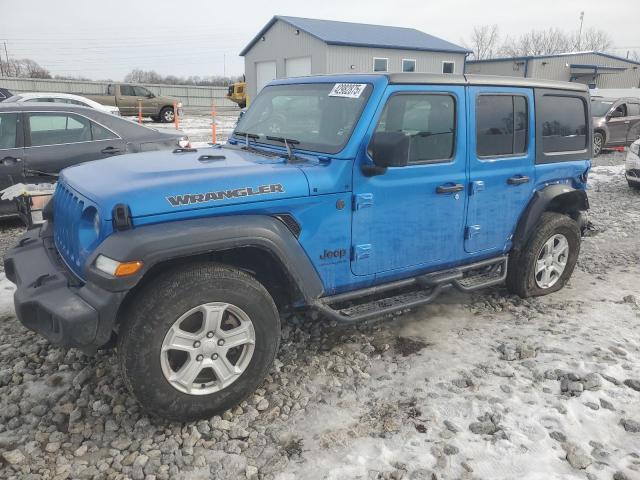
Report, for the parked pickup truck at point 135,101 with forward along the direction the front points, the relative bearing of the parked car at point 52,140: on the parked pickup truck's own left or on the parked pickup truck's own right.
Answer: on the parked pickup truck's own right

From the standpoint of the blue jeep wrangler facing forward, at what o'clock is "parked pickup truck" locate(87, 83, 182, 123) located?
The parked pickup truck is roughly at 4 o'clock from the blue jeep wrangler.

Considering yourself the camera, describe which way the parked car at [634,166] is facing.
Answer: facing the viewer and to the left of the viewer

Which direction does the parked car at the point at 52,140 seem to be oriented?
to the viewer's left

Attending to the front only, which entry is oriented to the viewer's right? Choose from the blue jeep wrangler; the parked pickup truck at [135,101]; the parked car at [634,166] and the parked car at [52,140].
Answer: the parked pickup truck at [135,101]

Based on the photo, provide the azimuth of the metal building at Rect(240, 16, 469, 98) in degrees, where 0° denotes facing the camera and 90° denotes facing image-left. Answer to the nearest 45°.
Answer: approximately 45°

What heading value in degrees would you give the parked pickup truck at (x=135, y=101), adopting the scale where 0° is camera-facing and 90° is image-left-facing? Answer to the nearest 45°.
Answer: approximately 270°

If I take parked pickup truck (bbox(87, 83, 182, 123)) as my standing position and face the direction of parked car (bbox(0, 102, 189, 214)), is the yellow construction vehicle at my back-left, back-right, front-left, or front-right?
back-left

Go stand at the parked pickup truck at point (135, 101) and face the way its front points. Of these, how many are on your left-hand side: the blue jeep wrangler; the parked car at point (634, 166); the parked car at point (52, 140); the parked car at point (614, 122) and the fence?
1

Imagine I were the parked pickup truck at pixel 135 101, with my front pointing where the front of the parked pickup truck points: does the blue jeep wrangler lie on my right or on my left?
on my right
